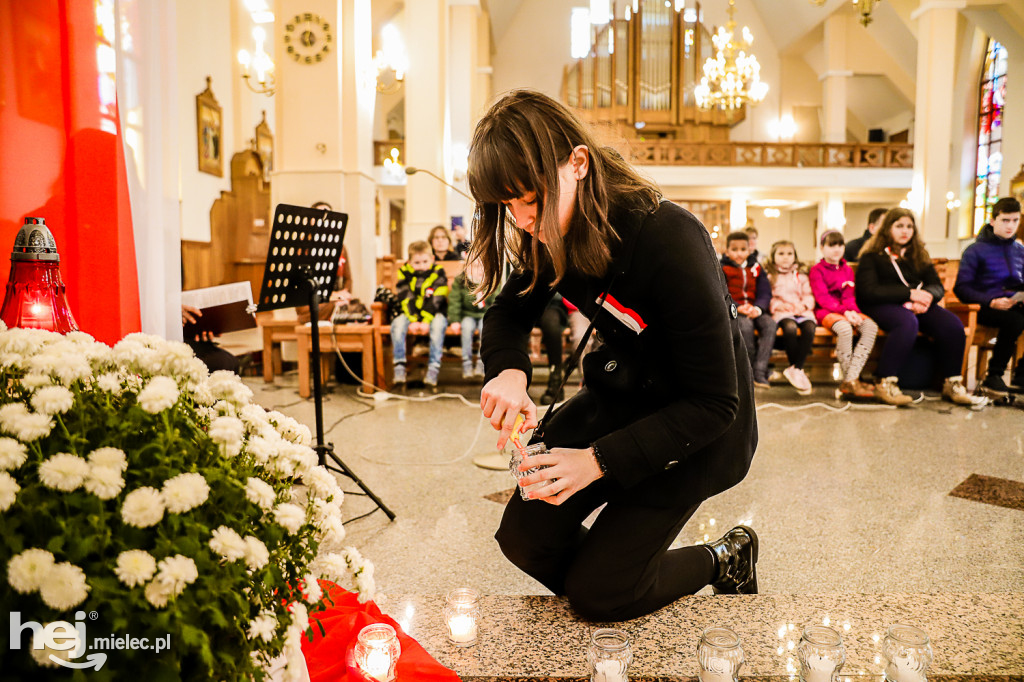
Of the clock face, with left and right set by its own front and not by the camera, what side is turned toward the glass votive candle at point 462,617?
front

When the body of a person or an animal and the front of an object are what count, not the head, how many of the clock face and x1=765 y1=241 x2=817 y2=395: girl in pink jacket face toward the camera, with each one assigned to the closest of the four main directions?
2

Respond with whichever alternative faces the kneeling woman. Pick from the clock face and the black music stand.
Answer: the clock face

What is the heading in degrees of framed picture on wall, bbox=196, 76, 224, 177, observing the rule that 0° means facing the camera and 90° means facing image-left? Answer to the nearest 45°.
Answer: approximately 315°

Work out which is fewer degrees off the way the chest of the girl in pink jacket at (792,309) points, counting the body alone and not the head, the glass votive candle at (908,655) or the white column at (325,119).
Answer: the glass votive candle
